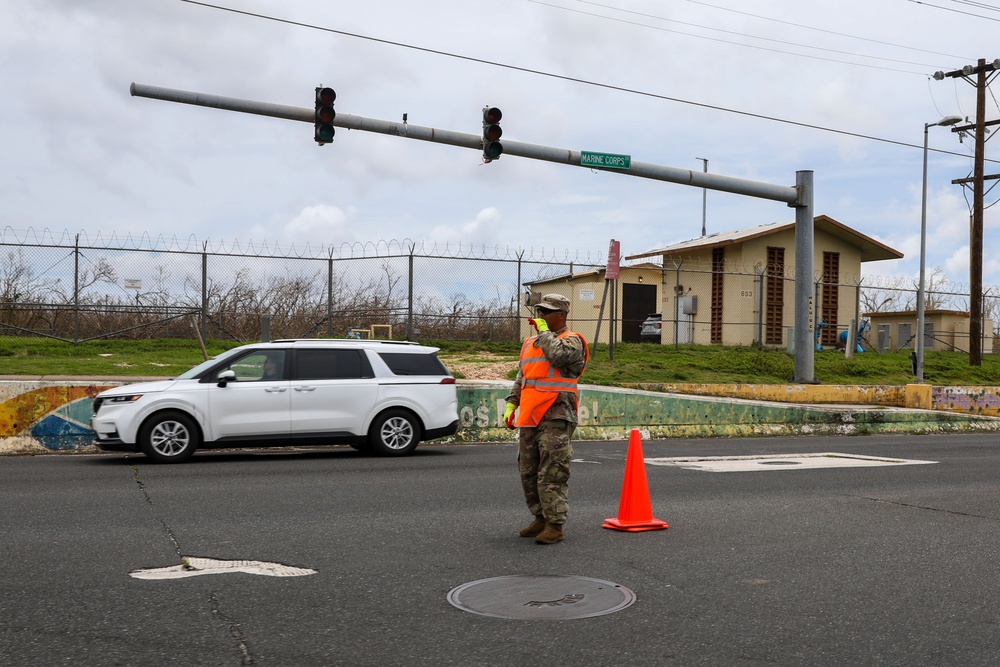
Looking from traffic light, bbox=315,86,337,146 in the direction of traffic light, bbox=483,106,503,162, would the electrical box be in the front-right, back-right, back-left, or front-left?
front-left

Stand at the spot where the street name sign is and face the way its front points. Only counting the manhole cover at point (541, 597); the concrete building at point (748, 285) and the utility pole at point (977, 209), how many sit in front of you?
1

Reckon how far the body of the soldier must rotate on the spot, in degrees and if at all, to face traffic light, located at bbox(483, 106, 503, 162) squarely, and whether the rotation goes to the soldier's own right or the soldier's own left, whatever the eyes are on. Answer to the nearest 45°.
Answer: approximately 135° to the soldier's own right

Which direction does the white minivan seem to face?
to the viewer's left

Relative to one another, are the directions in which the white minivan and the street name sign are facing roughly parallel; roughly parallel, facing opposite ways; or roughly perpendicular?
roughly perpendicular

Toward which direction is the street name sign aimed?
toward the camera

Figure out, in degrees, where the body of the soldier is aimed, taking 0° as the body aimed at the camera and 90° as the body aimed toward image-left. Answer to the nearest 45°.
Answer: approximately 45°

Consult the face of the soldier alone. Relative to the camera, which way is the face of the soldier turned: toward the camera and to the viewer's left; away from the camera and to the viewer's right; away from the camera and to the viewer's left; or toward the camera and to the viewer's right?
toward the camera and to the viewer's left

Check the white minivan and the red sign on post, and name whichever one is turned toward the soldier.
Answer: the red sign on post

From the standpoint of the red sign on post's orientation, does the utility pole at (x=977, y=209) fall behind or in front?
behind

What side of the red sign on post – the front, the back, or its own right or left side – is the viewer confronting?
front

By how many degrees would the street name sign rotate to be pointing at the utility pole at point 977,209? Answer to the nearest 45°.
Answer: approximately 135° to its left

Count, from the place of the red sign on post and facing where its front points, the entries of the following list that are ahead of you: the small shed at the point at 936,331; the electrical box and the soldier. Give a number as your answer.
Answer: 1

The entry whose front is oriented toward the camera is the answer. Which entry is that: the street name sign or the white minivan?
the street name sign

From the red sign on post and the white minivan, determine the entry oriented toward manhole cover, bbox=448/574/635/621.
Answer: the red sign on post

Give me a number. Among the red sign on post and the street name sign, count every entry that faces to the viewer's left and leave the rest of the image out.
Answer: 0

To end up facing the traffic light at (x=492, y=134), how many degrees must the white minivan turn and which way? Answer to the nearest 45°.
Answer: approximately 135° to its right
